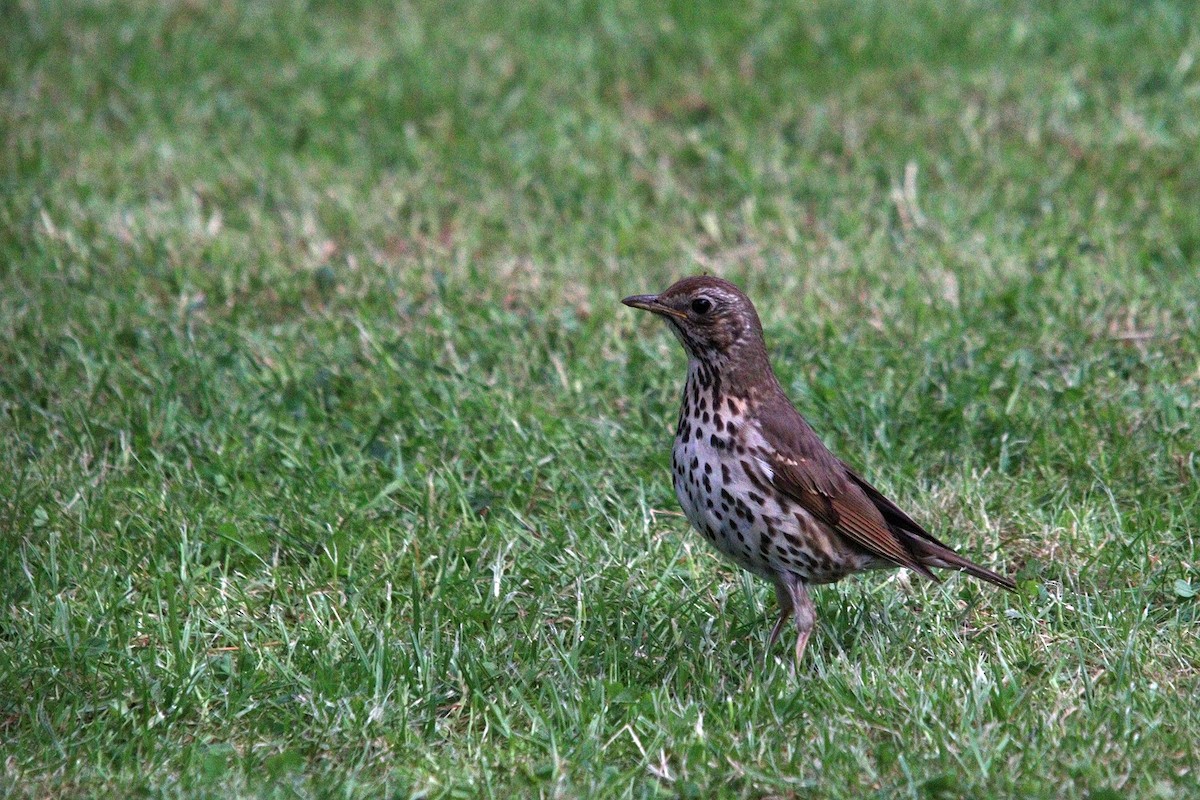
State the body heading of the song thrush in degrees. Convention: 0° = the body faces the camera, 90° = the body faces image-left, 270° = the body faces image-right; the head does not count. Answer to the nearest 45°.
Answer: approximately 90°
